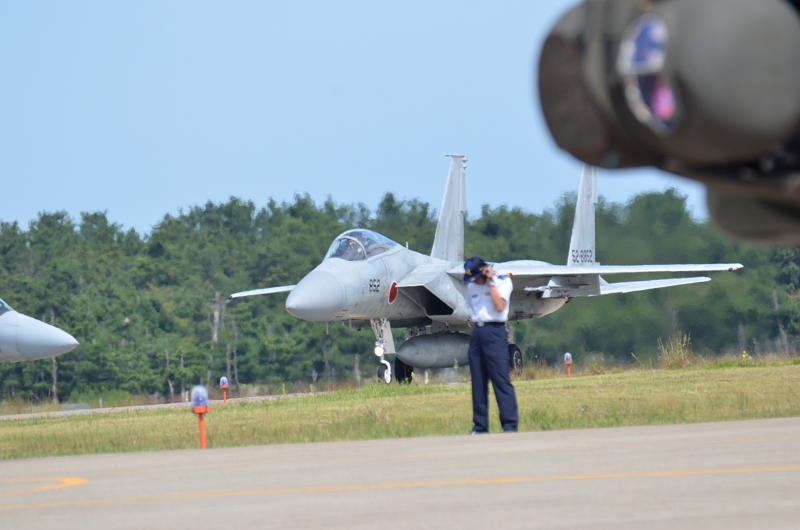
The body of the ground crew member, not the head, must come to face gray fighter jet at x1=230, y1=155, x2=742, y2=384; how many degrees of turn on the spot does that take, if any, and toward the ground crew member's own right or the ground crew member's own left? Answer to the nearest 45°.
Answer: approximately 135° to the ground crew member's own right

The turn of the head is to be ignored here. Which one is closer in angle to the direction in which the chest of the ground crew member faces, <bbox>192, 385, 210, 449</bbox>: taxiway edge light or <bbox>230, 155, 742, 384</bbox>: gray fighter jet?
the taxiway edge light

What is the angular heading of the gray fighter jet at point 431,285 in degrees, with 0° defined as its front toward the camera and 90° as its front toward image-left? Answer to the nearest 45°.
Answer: approximately 45°

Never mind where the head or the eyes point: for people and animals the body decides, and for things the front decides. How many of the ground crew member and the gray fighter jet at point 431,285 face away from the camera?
0

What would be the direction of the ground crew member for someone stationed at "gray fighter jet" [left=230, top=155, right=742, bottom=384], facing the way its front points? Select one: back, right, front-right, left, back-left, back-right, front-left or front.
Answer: front-left

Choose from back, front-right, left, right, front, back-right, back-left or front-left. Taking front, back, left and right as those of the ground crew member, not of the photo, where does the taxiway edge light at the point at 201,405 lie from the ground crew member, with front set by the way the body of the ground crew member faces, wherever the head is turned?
front-right

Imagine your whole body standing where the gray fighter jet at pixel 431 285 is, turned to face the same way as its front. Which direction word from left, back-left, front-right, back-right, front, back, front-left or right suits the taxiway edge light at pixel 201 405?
front-left
